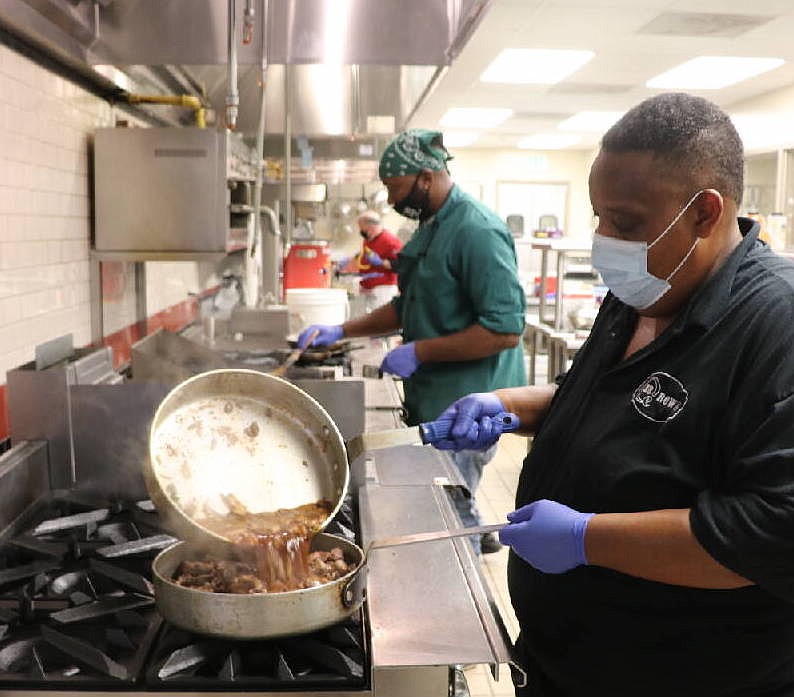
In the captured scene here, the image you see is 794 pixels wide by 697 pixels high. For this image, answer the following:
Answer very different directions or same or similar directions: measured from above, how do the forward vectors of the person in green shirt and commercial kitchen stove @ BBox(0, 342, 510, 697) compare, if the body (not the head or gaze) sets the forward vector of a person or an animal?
very different directions

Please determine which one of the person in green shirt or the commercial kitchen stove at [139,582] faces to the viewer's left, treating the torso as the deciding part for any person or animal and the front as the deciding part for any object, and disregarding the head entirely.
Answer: the person in green shirt

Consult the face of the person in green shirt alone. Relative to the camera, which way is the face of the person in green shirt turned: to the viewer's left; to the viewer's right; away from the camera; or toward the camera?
to the viewer's left

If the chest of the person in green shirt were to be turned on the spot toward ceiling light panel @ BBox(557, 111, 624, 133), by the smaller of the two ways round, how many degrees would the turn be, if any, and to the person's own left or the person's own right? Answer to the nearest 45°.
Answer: approximately 90° to the person's own right

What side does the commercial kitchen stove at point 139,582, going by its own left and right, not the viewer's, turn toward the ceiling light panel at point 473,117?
left

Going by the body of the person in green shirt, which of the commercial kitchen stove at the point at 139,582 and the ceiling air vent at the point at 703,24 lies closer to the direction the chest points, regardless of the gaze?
the commercial kitchen stove

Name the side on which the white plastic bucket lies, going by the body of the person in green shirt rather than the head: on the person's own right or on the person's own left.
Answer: on the person's own right

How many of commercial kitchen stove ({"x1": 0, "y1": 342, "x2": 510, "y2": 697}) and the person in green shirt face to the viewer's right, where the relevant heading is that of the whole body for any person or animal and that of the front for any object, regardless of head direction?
1

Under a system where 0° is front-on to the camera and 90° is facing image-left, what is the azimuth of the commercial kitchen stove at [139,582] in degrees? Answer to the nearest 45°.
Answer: approximately 270°

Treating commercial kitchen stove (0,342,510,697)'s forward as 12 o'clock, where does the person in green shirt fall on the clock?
The person in green shirt is roughly at 10 o'clock from the commercial kitchen stove.

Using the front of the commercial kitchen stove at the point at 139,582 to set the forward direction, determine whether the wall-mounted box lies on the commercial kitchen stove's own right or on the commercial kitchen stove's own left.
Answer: on the commercial kitchen stove's own left

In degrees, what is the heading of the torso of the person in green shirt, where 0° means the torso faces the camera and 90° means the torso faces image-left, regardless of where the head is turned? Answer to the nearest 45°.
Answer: approximately 90°

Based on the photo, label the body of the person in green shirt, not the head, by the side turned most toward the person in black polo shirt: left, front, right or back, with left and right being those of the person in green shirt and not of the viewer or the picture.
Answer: left

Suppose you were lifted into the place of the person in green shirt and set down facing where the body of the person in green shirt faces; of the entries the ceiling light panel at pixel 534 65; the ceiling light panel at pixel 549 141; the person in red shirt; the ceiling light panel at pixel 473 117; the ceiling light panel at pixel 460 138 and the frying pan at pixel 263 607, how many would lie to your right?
5
